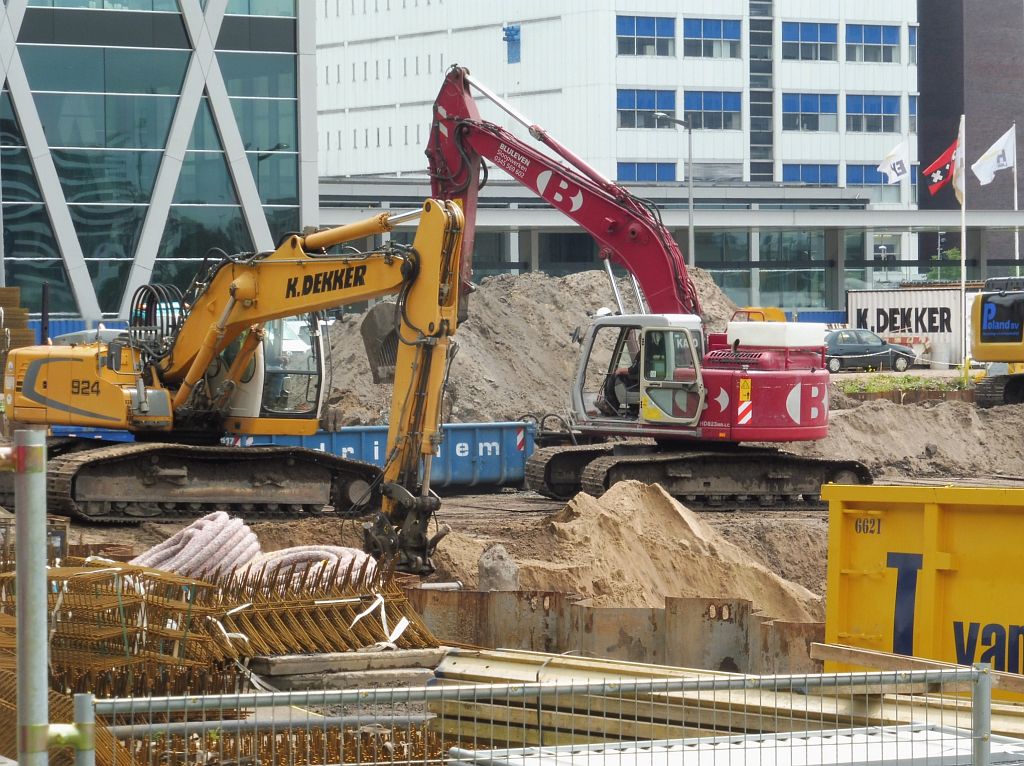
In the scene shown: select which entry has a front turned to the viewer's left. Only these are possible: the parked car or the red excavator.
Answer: the red excavator

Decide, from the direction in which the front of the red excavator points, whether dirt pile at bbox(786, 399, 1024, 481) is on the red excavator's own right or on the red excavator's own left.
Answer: on the red excavator's own right

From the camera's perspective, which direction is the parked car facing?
to the viewer's right

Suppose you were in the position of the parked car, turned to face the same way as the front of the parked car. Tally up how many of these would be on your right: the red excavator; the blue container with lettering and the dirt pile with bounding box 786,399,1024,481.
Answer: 3

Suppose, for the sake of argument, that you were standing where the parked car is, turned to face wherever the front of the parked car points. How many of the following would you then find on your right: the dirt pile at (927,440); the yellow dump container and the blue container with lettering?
3

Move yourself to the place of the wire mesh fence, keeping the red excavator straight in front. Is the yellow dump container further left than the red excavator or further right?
right

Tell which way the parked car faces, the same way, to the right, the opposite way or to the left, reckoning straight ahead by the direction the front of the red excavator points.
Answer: the opposite way

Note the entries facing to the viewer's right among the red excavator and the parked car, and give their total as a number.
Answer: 1

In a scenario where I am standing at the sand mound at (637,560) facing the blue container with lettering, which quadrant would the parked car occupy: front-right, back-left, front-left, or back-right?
front-right

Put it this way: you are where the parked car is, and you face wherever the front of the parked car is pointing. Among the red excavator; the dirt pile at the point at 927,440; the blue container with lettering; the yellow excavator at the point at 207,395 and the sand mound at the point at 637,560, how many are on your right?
5

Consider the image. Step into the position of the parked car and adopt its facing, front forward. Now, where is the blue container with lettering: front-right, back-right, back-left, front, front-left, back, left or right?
right

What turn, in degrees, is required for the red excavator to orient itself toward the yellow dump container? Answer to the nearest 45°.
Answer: approximately 90° to its left

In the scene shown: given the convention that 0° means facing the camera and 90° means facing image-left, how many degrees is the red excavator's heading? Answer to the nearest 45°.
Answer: approximately 90°

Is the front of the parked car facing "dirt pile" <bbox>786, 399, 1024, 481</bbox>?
no

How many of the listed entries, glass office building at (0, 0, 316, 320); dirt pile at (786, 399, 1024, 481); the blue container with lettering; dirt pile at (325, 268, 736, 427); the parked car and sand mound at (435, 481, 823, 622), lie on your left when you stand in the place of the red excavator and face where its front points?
1
